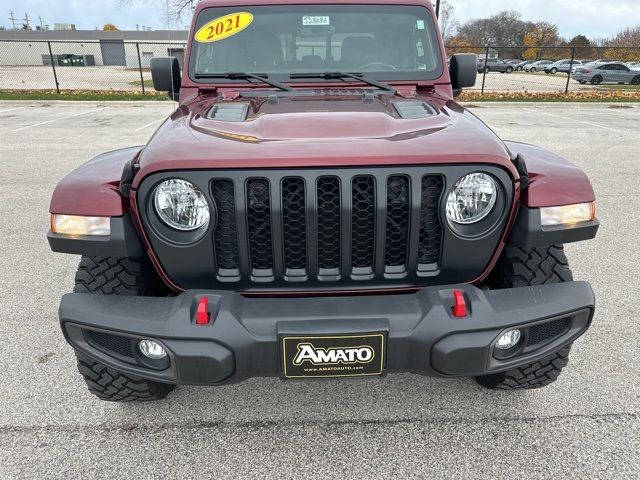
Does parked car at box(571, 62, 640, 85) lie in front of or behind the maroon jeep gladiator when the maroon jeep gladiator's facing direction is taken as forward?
behind

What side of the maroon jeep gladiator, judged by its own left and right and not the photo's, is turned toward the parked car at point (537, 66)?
back

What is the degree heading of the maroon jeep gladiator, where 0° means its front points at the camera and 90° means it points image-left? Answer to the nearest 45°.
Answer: approximately 0°

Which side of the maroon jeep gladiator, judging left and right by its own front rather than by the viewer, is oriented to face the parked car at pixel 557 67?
back
